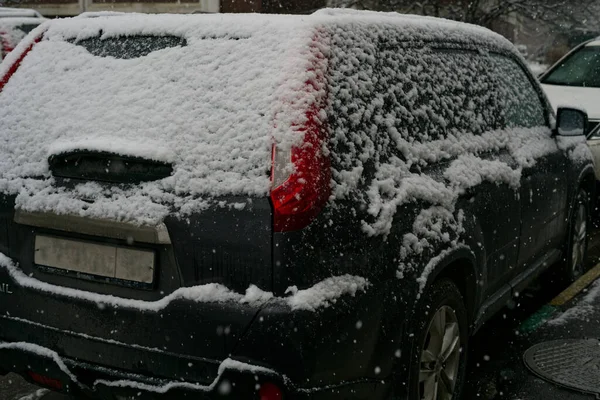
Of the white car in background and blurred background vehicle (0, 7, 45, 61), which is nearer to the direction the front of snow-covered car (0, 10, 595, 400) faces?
the white car in background

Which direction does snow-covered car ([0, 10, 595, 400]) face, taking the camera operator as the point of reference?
facing away from the viewer and to the right of the viewer

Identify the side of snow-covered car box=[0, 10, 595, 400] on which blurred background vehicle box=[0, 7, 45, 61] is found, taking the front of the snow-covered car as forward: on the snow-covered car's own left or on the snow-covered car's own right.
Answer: on the snow-covered car's own left

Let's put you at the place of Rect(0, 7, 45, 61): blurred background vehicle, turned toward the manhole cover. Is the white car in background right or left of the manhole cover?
left

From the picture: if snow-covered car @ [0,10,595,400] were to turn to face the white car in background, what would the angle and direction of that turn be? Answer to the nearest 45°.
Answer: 0° — it already faces it

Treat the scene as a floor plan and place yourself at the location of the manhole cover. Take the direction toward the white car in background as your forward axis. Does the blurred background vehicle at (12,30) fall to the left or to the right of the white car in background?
left

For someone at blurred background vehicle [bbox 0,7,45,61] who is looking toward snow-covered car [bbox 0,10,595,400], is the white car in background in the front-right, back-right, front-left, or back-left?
front-left
